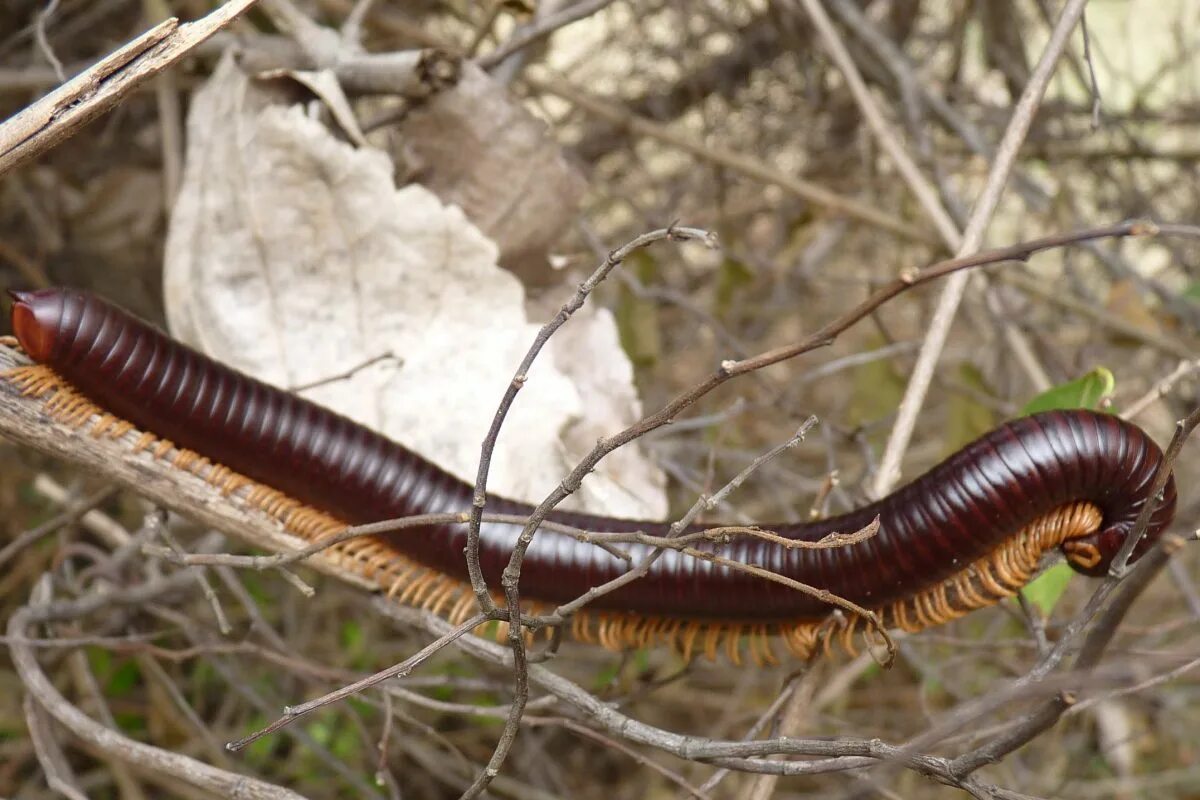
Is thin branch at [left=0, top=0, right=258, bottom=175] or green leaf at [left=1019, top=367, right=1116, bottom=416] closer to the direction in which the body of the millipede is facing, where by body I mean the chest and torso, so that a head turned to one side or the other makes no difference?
the green leaf

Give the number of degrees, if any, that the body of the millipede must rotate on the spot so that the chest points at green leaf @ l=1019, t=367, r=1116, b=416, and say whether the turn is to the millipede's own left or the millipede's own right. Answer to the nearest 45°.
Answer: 0° — it already faces it

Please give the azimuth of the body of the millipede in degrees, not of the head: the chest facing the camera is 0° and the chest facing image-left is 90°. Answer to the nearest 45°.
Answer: approximately 270°
